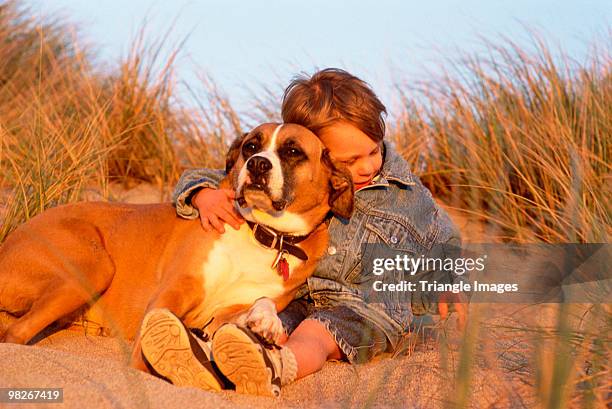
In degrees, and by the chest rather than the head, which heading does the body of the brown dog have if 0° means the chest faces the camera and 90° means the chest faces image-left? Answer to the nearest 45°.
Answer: approximately 315°

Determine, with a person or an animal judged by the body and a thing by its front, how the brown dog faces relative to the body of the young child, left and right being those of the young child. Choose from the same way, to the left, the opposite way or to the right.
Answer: to the left
